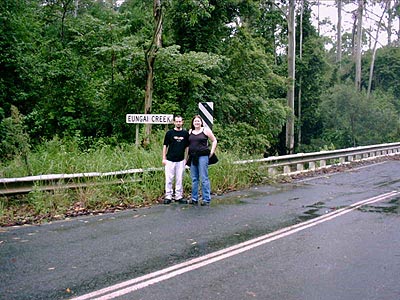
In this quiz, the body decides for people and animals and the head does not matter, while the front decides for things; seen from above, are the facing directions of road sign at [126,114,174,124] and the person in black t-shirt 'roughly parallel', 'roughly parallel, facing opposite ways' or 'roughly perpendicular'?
roughly parallel

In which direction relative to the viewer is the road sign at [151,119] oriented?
toward the camera

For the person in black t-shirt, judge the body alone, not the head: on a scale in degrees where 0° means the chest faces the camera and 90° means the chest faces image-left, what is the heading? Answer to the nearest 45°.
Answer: approximately 0°

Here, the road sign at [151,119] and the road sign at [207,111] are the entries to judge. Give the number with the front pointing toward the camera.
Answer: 2

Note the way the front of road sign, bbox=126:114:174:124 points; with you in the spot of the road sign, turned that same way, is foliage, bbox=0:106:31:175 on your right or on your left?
on your right

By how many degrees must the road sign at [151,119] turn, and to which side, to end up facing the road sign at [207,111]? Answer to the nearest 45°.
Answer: approximately 90° to its left

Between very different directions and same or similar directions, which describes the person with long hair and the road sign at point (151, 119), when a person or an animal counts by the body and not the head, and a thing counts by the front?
same or similar directions

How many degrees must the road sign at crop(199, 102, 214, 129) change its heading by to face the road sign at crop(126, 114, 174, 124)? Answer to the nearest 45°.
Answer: approximately 90° to its right

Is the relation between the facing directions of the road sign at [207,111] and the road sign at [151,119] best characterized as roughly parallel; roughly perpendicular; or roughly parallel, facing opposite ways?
roughly parallel

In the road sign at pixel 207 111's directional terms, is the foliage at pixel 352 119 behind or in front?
behind

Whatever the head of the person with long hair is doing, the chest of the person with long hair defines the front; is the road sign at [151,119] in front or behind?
behind

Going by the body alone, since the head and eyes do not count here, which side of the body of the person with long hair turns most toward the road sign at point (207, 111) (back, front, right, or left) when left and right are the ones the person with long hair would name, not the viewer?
back

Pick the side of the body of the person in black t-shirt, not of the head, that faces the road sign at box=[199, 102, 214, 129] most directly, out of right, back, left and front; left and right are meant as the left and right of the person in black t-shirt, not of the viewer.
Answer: back

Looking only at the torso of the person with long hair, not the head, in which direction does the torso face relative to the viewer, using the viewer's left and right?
facing the viewer

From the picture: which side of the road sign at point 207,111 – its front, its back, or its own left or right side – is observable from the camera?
front

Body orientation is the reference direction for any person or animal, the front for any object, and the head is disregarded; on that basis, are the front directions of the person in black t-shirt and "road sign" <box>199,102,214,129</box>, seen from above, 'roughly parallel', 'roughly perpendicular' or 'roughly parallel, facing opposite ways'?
roughly parallel
